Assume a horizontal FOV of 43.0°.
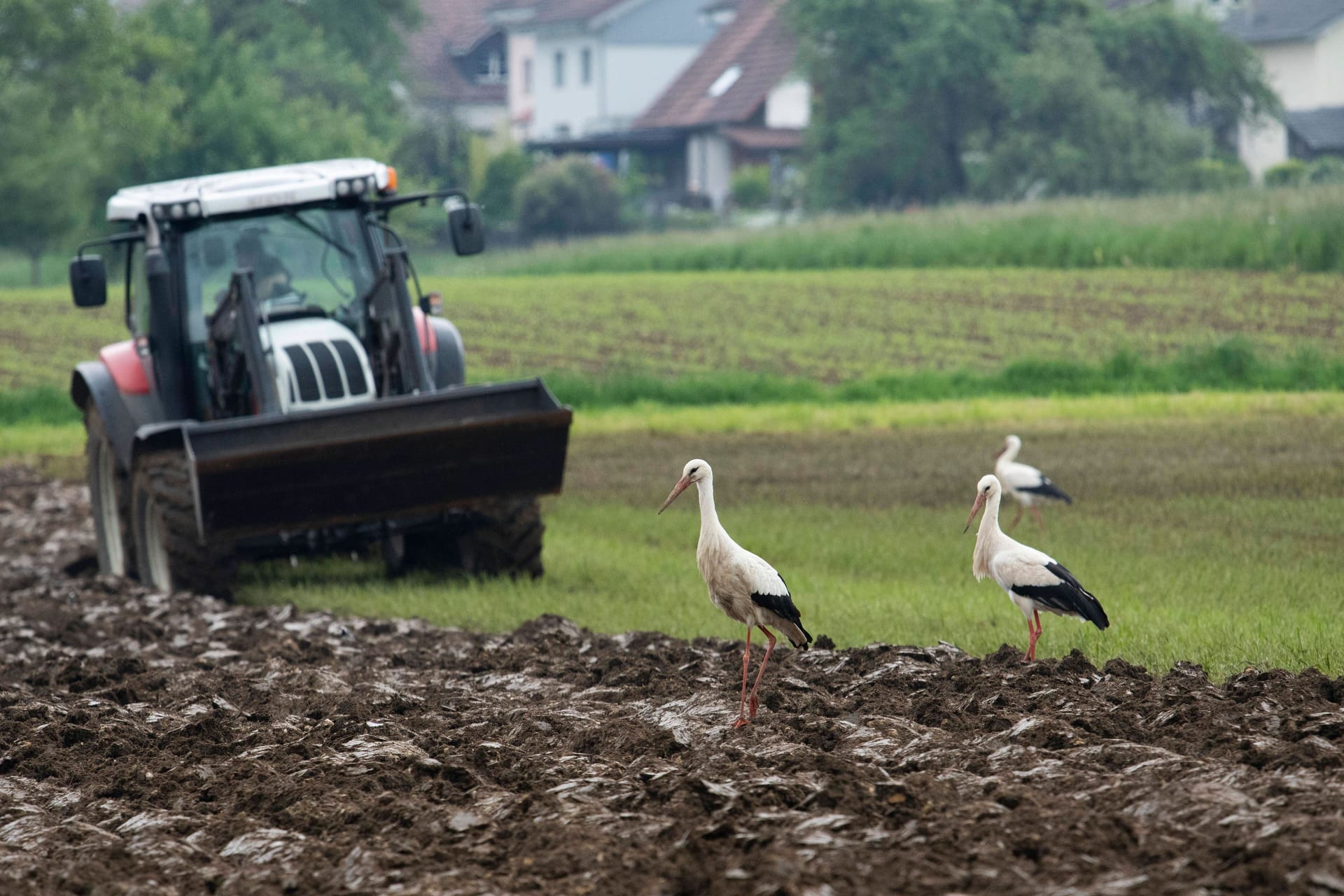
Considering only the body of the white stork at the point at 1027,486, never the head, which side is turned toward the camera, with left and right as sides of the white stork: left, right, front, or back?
left

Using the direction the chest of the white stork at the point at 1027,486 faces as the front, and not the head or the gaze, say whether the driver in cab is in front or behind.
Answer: in front

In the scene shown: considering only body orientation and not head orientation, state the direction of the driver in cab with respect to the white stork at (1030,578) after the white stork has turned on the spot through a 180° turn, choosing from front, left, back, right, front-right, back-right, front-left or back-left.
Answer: back-left

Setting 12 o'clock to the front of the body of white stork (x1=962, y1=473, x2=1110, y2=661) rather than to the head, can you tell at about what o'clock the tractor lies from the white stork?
The tractor is roughly at 1 o'clock from the white stork.

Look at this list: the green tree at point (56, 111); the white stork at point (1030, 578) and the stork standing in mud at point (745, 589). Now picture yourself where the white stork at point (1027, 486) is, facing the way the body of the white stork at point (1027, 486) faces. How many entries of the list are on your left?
2

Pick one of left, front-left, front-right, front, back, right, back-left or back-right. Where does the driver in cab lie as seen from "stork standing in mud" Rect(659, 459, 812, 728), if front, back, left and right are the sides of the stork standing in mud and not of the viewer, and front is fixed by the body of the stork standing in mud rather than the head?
right

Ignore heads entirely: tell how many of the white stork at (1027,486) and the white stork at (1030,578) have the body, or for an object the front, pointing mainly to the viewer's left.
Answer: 2

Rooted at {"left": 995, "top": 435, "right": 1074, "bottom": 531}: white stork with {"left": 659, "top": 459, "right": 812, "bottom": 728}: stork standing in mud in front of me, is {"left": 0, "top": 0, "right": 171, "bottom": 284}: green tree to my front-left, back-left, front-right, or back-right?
back-right

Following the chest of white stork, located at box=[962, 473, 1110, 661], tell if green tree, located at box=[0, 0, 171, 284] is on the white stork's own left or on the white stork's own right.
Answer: on the white stork's own right

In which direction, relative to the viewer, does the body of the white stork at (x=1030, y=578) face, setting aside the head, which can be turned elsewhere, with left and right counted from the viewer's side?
facing to the left of the viewer

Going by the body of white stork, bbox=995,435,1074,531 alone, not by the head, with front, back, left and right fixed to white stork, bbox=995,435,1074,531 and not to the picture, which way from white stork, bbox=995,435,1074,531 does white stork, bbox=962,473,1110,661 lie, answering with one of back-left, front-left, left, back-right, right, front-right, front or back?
left

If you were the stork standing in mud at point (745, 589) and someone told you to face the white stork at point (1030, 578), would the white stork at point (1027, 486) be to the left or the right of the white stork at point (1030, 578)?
left

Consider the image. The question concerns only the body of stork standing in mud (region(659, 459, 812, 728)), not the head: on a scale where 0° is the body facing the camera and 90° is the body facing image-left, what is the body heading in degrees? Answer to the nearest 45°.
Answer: approximately 45°

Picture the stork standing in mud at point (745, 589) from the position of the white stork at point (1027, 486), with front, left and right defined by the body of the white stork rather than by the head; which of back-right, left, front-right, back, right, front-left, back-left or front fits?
left
